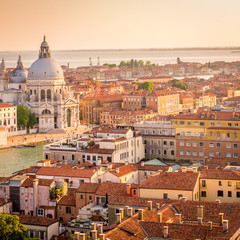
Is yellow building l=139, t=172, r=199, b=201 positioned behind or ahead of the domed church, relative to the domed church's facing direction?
ahead

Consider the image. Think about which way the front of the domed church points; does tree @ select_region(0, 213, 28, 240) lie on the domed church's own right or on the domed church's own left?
on the domed church's own right

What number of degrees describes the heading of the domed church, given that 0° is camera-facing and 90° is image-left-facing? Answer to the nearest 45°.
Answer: approximately 315°

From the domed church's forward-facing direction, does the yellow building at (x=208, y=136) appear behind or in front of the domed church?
in front
